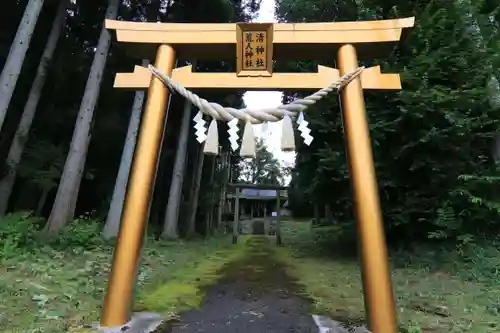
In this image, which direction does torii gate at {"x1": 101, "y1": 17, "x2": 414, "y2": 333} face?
toward the camera

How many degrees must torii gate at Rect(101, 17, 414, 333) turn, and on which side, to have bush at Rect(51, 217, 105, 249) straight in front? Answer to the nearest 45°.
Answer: approximately 135° to its right

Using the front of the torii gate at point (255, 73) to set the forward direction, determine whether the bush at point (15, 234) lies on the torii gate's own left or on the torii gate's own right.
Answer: on the torii gate's own right

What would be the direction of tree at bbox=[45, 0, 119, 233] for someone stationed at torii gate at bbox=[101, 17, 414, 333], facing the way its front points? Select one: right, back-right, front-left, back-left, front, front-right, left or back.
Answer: back-right

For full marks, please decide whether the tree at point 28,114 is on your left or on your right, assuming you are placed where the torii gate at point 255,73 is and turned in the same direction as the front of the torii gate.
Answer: on your right
